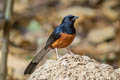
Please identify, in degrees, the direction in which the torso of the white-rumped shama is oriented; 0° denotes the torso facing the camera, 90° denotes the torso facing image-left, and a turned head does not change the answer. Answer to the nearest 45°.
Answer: approximately 270°
